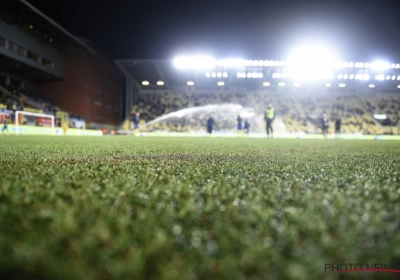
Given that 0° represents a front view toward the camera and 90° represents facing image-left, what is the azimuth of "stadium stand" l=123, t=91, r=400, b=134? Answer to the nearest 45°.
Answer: approximately 0°
